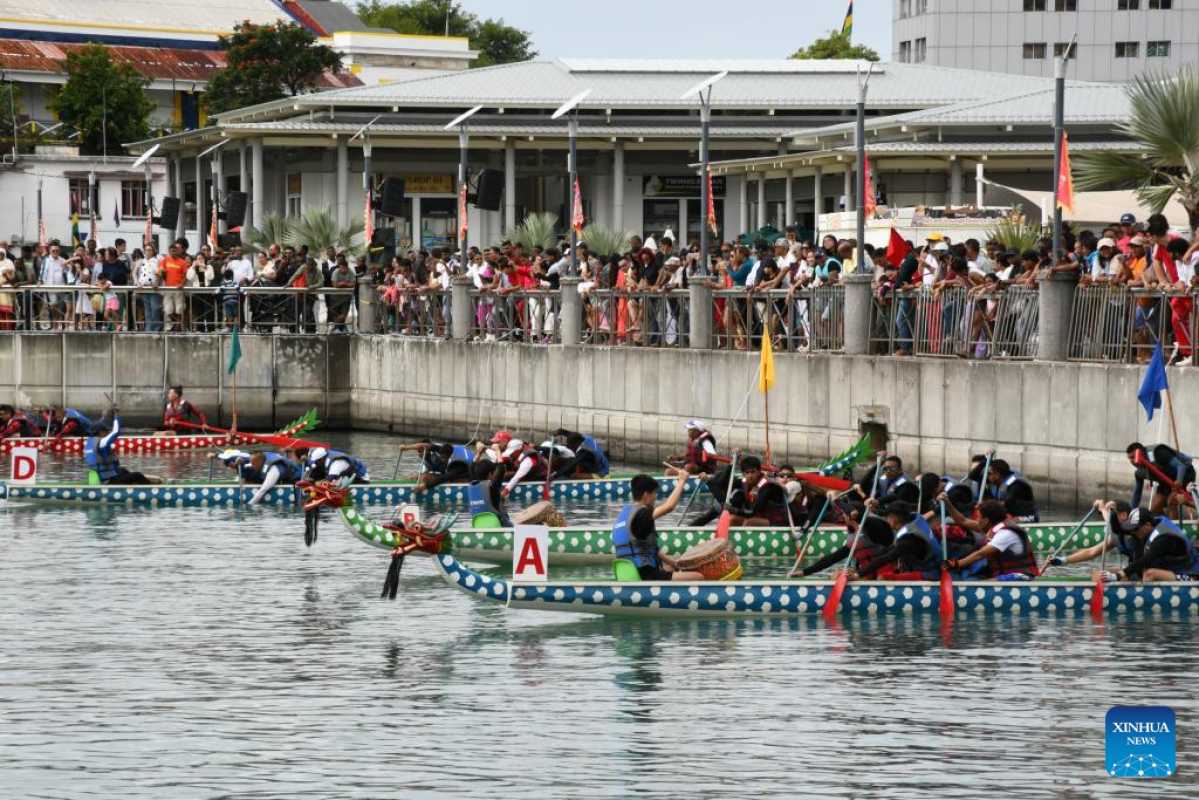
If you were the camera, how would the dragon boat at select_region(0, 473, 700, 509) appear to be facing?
facing to the left of the viewer

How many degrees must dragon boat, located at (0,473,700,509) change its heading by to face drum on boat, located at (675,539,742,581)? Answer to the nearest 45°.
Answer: approximately 135° to its left

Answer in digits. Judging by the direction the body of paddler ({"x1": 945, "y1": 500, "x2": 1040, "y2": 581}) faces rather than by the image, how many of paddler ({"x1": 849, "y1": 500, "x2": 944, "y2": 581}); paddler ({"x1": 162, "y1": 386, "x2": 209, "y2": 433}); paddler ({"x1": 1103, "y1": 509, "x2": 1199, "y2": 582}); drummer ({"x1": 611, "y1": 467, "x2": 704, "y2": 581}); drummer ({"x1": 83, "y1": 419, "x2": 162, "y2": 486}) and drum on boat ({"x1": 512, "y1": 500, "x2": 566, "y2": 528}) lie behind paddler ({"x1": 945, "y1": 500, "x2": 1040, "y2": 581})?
1

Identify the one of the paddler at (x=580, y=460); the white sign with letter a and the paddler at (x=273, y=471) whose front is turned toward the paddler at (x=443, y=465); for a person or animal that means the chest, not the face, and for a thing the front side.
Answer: the paddler at (x=580, y=460)

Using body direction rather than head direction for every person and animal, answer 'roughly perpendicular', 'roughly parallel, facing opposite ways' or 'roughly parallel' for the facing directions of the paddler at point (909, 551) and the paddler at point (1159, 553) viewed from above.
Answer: roughly parallel

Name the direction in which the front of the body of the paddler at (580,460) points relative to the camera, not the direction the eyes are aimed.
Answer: to the viewer's left

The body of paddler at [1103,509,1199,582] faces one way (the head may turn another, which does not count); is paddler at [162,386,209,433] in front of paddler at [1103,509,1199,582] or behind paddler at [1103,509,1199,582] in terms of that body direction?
in front

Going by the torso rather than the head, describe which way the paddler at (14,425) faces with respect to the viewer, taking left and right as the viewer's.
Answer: facing to the left of the viewer

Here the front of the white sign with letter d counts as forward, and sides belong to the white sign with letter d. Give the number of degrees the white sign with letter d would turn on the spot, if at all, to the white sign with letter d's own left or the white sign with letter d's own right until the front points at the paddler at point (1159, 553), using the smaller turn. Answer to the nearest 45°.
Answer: approximately 45° to the white sign with letter d's own left

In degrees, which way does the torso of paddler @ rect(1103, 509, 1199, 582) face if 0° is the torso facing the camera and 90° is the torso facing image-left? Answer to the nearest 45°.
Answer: approximately 90°

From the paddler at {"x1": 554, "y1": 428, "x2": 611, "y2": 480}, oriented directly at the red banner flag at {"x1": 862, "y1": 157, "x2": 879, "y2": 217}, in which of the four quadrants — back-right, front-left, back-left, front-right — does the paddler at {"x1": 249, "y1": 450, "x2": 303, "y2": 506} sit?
back-left

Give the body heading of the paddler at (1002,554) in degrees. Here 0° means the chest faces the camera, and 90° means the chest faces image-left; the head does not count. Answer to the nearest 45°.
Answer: approximately 90°

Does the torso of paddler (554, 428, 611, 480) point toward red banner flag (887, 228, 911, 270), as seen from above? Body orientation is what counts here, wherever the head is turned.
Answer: no

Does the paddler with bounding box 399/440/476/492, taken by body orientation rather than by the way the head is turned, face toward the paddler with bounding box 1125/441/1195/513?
no

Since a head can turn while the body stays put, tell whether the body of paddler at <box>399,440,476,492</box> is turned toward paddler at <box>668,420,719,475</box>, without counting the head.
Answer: no

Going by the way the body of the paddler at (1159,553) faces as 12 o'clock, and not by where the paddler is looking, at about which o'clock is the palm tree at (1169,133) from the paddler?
The palm tree is roughly at 3 o'clock from the paddler.

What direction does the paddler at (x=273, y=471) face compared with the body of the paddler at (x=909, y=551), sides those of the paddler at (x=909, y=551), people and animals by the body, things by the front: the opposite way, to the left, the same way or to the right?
the same way

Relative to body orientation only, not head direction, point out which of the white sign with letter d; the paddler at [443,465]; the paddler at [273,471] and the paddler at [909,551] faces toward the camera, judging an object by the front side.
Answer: the white sign with letter d

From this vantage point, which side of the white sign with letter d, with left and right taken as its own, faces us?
front

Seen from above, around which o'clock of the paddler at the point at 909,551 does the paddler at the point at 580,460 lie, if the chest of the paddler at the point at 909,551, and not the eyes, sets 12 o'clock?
the paddler at the point at 580,460 is roughly at 2 o'clock from the paddler at the point at 909,551.

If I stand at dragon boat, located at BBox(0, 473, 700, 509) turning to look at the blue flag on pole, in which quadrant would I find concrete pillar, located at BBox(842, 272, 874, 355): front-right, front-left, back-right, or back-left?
front-left
